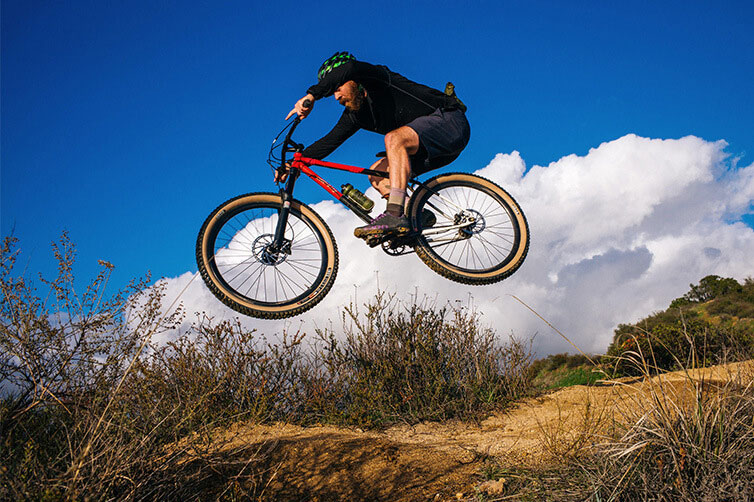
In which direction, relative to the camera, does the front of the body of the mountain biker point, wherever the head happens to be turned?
to the viewer's left
